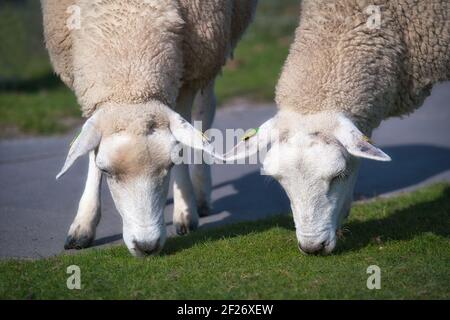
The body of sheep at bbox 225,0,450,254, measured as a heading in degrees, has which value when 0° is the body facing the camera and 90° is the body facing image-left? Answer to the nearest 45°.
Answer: approximately 45°

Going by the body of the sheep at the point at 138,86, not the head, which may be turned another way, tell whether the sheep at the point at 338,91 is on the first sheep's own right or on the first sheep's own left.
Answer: on the first sheep's own left

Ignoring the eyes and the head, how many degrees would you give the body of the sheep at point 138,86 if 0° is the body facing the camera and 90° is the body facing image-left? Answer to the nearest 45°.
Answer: approximately 0°

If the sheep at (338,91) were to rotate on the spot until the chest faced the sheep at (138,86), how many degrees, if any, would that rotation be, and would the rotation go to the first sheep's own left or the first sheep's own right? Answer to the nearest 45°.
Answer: approximately 45° to the first sheep's own right

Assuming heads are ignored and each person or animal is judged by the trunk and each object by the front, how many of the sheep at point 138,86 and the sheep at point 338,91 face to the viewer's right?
0
